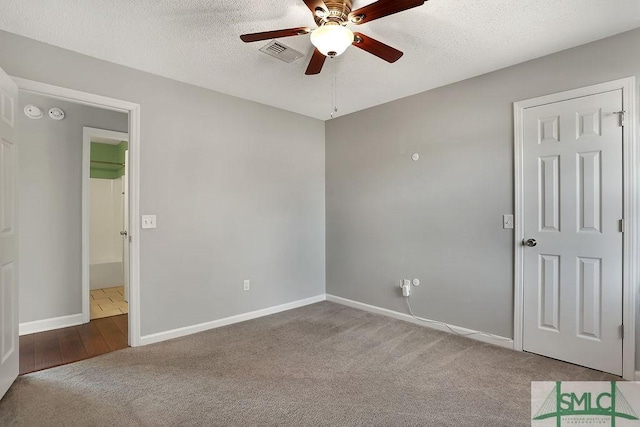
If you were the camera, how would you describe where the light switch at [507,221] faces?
facing the viewer

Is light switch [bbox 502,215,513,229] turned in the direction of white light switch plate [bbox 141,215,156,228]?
no

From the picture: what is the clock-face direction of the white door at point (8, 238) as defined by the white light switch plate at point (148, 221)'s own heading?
The white door is roughly at 2 o'clock from the white light switch plate.

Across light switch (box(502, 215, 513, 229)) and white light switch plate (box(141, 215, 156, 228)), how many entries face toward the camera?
2

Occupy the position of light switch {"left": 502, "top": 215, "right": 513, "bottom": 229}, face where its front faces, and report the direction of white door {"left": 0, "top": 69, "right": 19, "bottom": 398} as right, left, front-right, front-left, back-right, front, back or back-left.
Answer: front-right

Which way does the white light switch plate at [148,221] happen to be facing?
toward the camera

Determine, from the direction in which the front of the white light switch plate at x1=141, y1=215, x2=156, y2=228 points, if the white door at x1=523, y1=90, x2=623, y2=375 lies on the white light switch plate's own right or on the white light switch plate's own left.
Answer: on the white light switch plate's own left

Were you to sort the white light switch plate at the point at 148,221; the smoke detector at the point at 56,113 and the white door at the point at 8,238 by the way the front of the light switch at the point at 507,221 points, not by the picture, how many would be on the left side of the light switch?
0

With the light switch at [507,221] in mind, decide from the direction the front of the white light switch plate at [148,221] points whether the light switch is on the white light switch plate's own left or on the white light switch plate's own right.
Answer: on the white light switch plate's own left

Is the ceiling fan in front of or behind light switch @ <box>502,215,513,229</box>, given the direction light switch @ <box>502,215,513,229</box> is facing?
in front

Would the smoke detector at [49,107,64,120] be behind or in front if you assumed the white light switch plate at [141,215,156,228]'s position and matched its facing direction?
behind

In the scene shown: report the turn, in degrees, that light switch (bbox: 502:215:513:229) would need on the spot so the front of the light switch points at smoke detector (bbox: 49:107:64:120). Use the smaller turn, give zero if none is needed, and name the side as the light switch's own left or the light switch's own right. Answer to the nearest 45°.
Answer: approximately 45° to the light switch's own right
